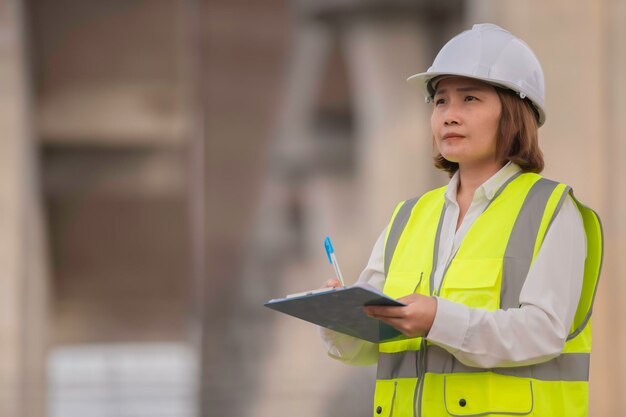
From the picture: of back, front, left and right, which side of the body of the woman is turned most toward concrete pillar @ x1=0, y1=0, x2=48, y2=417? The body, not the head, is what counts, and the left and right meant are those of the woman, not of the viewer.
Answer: right

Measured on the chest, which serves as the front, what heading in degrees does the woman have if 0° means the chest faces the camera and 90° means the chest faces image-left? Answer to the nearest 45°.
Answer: approximately 45°

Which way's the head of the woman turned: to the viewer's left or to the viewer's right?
to the viewer's left
